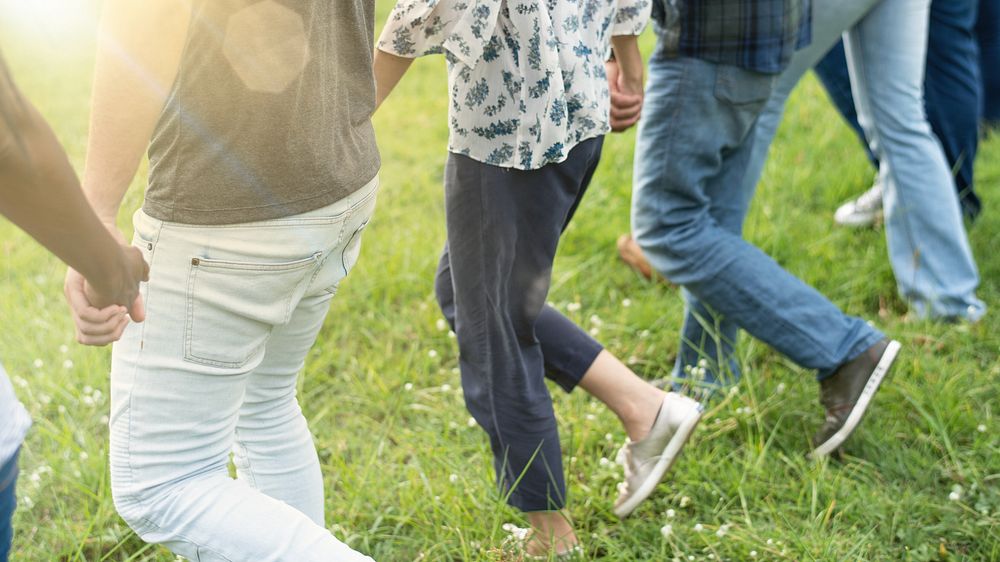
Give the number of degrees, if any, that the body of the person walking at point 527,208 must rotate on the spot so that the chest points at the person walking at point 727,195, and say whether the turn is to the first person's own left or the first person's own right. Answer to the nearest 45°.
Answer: approximately 90° to the first person's own right

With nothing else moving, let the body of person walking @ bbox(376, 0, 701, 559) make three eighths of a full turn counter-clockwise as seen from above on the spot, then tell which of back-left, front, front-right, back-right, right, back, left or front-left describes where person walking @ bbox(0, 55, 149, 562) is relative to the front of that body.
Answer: front-right

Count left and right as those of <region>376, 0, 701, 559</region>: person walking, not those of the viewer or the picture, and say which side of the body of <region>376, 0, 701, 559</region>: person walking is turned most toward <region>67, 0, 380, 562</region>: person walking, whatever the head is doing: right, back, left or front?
left

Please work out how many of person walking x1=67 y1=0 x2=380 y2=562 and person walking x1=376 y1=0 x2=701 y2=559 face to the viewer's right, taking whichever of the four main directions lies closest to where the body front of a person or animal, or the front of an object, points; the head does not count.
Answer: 0

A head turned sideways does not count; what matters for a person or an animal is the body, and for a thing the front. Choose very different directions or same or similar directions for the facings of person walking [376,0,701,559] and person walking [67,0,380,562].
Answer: same or similar directions

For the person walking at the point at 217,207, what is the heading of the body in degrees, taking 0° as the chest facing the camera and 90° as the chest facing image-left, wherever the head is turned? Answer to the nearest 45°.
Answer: approximately 135°

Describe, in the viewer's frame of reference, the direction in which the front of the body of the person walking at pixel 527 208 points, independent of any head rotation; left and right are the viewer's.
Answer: facing away from the viewer and to the left of the viewer
